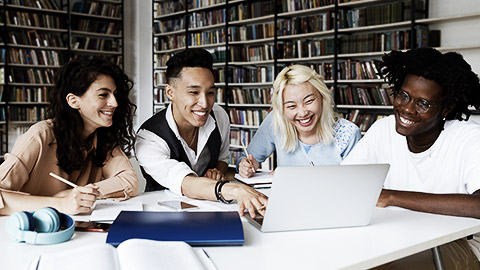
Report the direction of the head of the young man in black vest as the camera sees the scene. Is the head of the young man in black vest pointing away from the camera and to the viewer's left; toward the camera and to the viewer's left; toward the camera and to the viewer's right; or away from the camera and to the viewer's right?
toward the camera and to the viewer's right

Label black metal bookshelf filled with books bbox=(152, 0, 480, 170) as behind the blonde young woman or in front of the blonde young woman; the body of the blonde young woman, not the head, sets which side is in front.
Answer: behind

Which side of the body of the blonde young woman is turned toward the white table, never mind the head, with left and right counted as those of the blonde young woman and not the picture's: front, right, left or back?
front

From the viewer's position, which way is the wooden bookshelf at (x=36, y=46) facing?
facing the viewer

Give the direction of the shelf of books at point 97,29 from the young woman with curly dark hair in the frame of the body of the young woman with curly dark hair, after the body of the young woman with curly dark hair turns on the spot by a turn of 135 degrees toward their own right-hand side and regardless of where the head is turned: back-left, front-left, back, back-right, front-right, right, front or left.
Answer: right

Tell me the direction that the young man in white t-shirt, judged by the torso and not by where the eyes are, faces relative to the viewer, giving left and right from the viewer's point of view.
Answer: facing the viewer and to the left of the viewer

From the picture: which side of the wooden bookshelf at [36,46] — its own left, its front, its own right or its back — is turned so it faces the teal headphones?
front

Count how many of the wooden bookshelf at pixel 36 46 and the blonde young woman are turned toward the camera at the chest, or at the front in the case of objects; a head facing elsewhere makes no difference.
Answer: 2

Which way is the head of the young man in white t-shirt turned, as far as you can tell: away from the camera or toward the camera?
toward the camera

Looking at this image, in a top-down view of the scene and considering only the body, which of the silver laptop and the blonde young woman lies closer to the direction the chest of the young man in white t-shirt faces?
the silver laptop

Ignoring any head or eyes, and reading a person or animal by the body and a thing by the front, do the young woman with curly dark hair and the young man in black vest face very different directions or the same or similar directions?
same or similar directions

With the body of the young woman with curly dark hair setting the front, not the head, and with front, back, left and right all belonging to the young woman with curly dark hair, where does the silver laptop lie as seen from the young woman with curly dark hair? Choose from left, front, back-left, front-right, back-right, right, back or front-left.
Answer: front

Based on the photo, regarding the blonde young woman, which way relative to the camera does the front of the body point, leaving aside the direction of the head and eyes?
toward the camera
